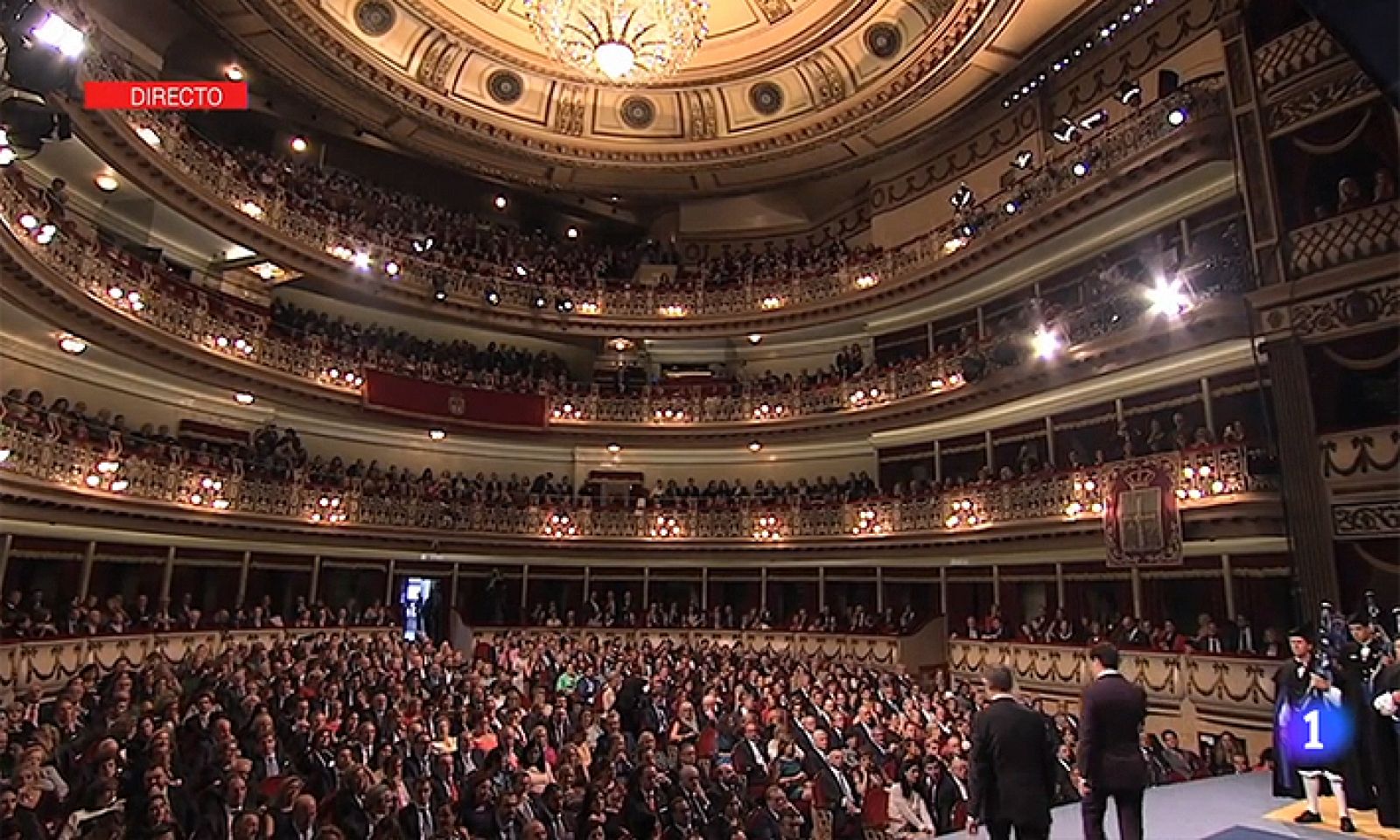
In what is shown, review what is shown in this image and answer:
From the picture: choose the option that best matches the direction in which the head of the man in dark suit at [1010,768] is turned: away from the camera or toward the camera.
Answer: away from the camera

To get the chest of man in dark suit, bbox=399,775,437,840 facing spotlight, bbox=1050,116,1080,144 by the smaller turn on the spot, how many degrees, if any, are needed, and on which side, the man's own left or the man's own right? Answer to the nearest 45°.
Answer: approximately 45° to the man's own left

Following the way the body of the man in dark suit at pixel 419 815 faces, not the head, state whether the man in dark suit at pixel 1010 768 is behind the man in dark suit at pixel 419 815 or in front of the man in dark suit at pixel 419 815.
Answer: in front

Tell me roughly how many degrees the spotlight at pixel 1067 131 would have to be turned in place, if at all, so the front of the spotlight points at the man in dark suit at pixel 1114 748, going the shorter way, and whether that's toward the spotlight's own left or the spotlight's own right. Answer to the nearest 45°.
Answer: approximately 45° to the spotlight's own left

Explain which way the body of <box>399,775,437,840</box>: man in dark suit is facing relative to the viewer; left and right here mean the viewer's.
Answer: facing the viewer and to the right of the viewer

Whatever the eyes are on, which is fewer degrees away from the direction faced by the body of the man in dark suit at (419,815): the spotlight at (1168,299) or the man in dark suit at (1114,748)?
the man in dark suit

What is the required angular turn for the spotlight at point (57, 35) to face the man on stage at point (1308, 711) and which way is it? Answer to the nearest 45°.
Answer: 0° — it already faces them
